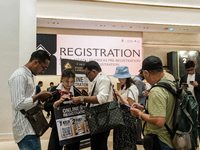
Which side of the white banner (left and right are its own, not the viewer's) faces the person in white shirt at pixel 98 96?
front

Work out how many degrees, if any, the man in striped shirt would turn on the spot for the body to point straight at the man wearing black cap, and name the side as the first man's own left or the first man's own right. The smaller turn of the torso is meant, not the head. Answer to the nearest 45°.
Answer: approximately 45° to the first man's own right

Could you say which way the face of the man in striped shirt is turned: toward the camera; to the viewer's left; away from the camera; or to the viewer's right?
to the viewer's right

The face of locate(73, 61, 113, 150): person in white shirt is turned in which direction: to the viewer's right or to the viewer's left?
to the viewer's left

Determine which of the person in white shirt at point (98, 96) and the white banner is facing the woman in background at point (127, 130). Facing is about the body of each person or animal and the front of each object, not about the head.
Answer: the white banner

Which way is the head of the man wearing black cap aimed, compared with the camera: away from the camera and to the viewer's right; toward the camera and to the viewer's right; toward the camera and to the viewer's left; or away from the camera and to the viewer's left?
away from the camera and to the viewer's left

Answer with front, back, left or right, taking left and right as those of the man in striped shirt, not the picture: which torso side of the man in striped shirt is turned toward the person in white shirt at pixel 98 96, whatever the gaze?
front

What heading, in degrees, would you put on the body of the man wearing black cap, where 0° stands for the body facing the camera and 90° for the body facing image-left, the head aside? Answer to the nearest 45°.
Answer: approximately 90°

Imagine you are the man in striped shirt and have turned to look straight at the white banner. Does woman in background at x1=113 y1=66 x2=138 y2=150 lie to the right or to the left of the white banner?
right

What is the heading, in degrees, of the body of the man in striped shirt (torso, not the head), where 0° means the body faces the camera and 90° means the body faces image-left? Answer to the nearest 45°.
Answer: approximately 270°

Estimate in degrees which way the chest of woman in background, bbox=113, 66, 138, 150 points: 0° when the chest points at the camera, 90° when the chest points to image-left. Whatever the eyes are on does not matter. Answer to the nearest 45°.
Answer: approximately 45°

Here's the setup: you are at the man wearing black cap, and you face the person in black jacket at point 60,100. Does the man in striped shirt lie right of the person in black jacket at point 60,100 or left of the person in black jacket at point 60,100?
left

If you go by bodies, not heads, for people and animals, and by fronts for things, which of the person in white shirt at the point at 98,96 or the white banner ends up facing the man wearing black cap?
the white banner

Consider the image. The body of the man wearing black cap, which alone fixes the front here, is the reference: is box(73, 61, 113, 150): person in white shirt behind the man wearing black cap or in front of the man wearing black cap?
in front

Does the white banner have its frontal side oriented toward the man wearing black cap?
yes
